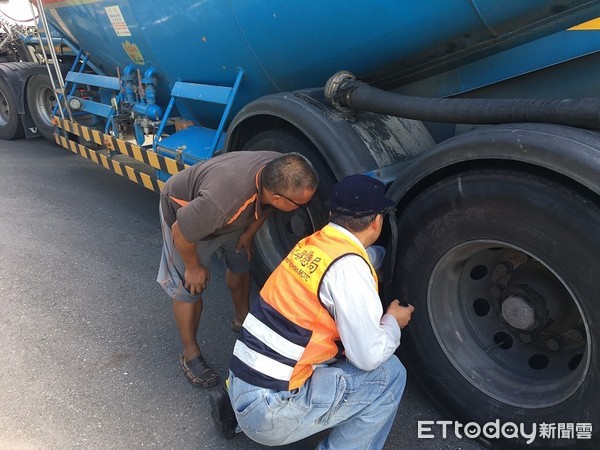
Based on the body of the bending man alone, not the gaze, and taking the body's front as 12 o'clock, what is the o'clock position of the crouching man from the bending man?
The crouching man is roughly at 1 o'clock from the bending man.

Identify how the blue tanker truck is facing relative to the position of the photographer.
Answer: facing away from the viewer and to the left of the viewer

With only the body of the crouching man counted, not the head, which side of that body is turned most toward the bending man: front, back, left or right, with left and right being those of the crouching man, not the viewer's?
left

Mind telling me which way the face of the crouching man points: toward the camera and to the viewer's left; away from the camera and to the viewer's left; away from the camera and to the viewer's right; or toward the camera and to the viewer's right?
away from the camera and to the viewer's right

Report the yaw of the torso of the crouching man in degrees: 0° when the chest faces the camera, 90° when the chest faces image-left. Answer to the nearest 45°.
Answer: approximately 225°

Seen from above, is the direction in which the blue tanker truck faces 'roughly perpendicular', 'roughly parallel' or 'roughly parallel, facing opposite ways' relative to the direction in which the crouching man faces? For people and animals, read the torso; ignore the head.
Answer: roughly perpendicular
